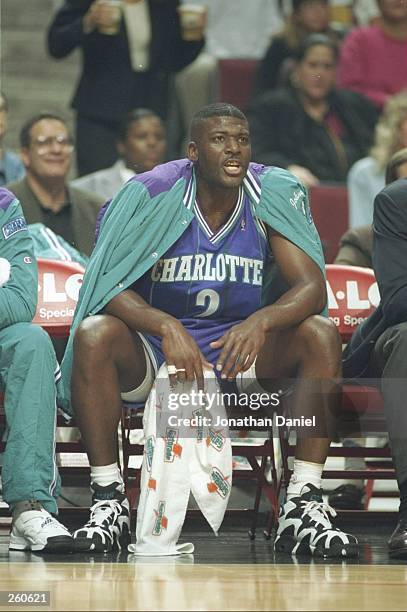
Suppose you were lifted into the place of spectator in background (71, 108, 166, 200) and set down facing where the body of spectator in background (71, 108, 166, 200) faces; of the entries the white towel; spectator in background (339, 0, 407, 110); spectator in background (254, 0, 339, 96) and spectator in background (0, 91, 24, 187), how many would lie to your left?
2

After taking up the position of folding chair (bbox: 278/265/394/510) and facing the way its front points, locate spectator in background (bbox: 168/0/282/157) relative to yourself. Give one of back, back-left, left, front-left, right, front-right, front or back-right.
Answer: back

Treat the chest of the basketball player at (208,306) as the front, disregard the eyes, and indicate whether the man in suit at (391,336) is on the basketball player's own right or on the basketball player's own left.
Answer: on the basketball player's own left

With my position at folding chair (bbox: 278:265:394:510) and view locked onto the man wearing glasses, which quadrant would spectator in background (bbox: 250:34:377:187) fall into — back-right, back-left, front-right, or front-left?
front-right

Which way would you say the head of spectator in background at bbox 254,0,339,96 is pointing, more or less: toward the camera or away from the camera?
toward the camera

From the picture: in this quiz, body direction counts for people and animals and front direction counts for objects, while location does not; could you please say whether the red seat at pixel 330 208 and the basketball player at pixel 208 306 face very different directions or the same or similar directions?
same or similar directions

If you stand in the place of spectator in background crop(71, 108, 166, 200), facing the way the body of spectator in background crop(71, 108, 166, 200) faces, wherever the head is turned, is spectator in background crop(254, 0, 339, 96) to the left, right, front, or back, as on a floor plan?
left

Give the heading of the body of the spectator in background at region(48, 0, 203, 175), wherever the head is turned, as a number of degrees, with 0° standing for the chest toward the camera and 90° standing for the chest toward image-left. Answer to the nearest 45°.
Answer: approximately 0°

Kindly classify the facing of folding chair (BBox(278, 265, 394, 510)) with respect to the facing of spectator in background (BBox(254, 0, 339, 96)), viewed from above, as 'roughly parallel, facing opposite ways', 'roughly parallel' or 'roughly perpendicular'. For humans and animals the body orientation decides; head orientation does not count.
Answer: roughly parallel

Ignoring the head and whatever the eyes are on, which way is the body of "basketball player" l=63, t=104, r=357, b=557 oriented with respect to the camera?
toward the camera

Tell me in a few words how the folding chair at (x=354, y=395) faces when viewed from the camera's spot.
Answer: facing the viewer

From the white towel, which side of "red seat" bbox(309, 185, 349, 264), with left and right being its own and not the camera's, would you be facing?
front

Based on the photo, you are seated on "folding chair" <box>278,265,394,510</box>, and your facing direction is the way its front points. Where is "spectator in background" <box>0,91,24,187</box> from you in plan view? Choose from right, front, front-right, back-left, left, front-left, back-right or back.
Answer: back-right

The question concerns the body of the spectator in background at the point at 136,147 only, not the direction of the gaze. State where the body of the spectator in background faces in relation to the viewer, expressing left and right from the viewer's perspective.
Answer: facing the viewer and to the right of the viewer
